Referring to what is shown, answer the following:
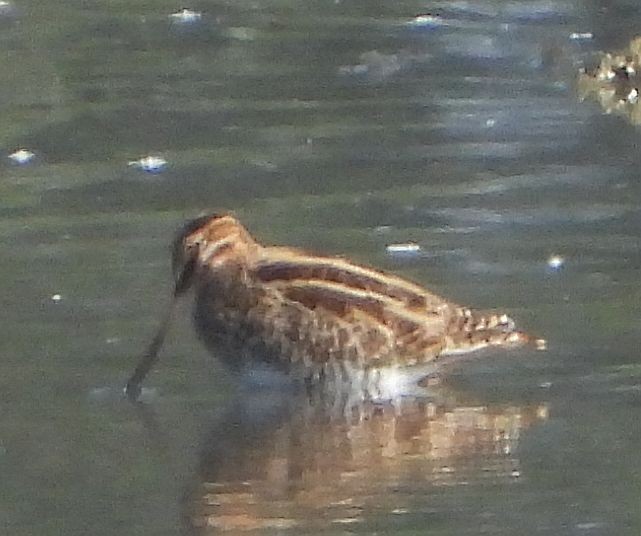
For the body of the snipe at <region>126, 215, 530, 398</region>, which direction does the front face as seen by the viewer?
to the viewer's left
